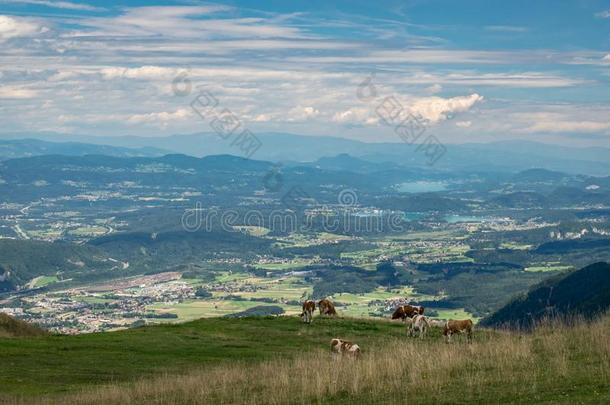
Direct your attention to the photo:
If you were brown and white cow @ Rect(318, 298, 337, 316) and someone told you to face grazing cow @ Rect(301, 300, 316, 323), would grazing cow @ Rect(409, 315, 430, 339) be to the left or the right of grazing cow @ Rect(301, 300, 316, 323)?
left

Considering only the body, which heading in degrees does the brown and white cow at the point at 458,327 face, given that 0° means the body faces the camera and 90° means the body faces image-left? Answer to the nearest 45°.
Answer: approximately 90°

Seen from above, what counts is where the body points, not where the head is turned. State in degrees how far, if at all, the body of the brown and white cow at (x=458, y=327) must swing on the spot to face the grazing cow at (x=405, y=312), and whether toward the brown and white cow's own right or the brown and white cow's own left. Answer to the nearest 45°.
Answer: approximately 90° to the brown and white cow's own right

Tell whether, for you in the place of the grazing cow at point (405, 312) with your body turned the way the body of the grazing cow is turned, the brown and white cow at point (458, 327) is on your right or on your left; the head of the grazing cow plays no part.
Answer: on your left

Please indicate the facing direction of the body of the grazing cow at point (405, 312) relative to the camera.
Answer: to the viewer's left

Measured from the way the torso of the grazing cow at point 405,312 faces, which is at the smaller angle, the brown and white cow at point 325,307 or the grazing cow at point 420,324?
the brown and white cow

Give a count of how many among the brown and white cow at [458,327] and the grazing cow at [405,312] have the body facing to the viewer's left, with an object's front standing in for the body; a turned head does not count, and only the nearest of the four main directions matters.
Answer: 2
